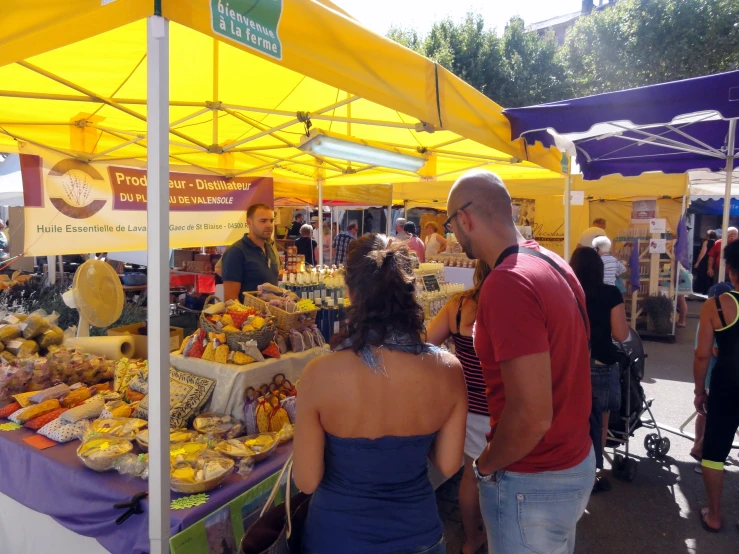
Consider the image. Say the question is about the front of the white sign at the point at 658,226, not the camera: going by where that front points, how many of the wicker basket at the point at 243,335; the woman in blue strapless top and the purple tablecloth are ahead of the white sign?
3

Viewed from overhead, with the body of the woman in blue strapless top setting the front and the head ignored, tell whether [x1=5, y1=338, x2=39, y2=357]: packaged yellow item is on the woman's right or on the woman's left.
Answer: on the woman's left

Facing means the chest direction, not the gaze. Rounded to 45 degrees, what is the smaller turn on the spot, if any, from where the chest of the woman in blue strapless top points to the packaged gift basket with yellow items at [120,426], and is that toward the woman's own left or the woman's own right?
approximately 45° to the woman's own left

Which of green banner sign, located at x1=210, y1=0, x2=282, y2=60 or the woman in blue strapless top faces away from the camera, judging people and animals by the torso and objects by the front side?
the woman in blue strapless top

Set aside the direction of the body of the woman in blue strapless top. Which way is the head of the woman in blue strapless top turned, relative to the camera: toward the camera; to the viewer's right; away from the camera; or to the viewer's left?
away from the camera

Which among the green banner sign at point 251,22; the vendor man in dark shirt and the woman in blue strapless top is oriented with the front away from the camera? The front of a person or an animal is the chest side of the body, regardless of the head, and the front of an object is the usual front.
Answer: the woman in blue strapless top

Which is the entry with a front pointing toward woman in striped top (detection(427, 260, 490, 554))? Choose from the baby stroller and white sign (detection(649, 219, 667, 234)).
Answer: the white sign

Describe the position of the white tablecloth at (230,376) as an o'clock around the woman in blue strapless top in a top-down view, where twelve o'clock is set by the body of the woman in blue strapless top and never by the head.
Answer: The white tablecloth is roughly at 11 o'clock from the woman in blue strapless top.

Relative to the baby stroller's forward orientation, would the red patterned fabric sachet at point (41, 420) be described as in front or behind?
behind

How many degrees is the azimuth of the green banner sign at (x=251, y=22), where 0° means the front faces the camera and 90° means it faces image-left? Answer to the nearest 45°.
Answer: approximately 315°

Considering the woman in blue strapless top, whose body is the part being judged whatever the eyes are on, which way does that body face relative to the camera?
away from the camera

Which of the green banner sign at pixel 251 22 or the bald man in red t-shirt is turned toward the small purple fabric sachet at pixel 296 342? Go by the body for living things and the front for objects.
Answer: the bald man in red t-shirt

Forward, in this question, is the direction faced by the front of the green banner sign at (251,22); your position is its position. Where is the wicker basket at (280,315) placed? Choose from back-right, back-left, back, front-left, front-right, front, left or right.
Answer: back-left

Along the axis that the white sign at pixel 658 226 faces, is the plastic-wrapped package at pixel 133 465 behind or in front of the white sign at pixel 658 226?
in front
